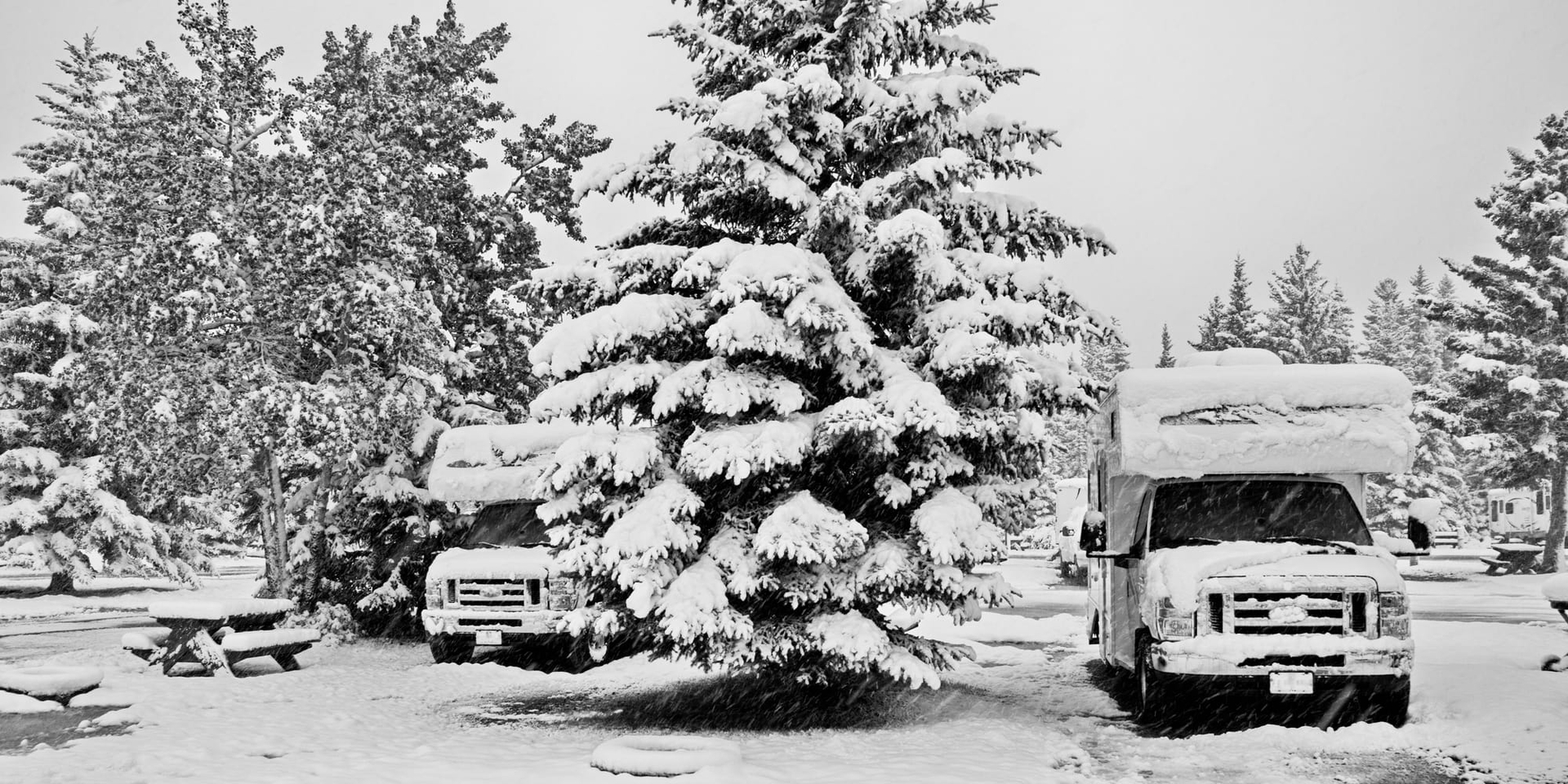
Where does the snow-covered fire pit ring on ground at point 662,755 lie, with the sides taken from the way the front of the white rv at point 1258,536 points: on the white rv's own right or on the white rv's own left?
on the white rv's own right

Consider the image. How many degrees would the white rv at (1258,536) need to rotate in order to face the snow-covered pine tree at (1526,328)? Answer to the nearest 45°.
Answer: approximately 180°

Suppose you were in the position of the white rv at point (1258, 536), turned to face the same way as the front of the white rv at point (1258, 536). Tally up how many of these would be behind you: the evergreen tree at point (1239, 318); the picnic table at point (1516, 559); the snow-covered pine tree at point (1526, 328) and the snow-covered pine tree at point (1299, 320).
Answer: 4

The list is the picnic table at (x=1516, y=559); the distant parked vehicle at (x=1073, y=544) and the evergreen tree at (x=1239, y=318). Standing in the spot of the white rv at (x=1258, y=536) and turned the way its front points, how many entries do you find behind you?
3

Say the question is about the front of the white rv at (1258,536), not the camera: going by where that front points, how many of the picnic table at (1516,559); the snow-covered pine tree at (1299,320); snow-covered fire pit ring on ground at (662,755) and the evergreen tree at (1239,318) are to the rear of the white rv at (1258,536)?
3

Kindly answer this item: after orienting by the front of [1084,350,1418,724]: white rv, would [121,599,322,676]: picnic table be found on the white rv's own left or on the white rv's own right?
on the white rv's own right

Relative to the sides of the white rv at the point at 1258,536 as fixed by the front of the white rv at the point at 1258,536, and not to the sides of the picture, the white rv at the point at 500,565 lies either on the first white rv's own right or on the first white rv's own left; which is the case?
on the first white rv's own right

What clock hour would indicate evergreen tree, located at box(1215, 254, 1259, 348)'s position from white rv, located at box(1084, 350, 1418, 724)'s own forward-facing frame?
The evergreen tree is roughly at 6 o'clock from the white rv.

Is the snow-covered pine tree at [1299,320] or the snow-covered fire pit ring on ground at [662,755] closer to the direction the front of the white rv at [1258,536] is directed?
the snow-covered fire pit ring on ground

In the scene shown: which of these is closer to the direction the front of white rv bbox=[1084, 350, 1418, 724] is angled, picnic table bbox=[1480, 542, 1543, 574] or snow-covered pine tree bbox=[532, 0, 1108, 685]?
the snow-covered pine tree

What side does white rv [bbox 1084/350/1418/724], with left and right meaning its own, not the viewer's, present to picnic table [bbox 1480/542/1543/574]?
back

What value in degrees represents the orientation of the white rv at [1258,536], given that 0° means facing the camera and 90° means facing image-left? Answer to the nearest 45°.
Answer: approximately 0°

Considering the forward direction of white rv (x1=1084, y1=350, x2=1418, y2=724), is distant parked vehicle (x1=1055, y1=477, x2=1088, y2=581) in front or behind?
behind

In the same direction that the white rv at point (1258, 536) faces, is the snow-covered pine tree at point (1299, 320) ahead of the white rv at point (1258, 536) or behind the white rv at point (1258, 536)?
behind
